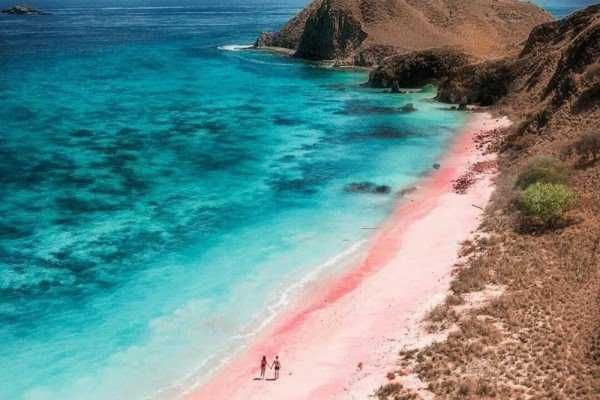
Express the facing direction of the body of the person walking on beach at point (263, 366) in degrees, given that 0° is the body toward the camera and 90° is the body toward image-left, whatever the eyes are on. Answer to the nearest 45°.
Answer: approximately 180°

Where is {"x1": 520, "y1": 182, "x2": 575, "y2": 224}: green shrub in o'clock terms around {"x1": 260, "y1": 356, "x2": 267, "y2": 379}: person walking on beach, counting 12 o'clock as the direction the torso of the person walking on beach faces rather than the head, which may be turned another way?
The green shrub is roughly at 2 o'clock from the person walking on beach.
